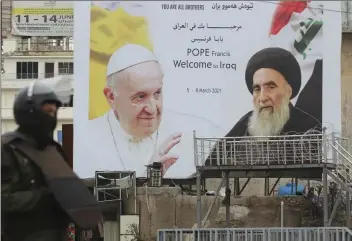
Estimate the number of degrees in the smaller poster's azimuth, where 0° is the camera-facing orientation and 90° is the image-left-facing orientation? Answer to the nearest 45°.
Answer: approximately 0°

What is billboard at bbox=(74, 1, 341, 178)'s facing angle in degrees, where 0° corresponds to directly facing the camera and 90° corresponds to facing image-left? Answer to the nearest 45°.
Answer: approximately 0°

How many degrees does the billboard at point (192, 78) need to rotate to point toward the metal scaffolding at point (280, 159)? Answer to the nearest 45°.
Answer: approximately 45° to its left

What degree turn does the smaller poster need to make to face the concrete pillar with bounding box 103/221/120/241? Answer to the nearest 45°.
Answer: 0° — it already faces it

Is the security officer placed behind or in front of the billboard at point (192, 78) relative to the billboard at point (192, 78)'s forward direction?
in front

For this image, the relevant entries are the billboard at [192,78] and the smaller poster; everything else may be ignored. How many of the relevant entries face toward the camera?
2

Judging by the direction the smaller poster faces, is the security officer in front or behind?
in front

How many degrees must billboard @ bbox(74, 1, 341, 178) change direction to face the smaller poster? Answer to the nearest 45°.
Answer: approximately 135° to its right

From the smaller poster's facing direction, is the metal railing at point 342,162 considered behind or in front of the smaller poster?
in front
